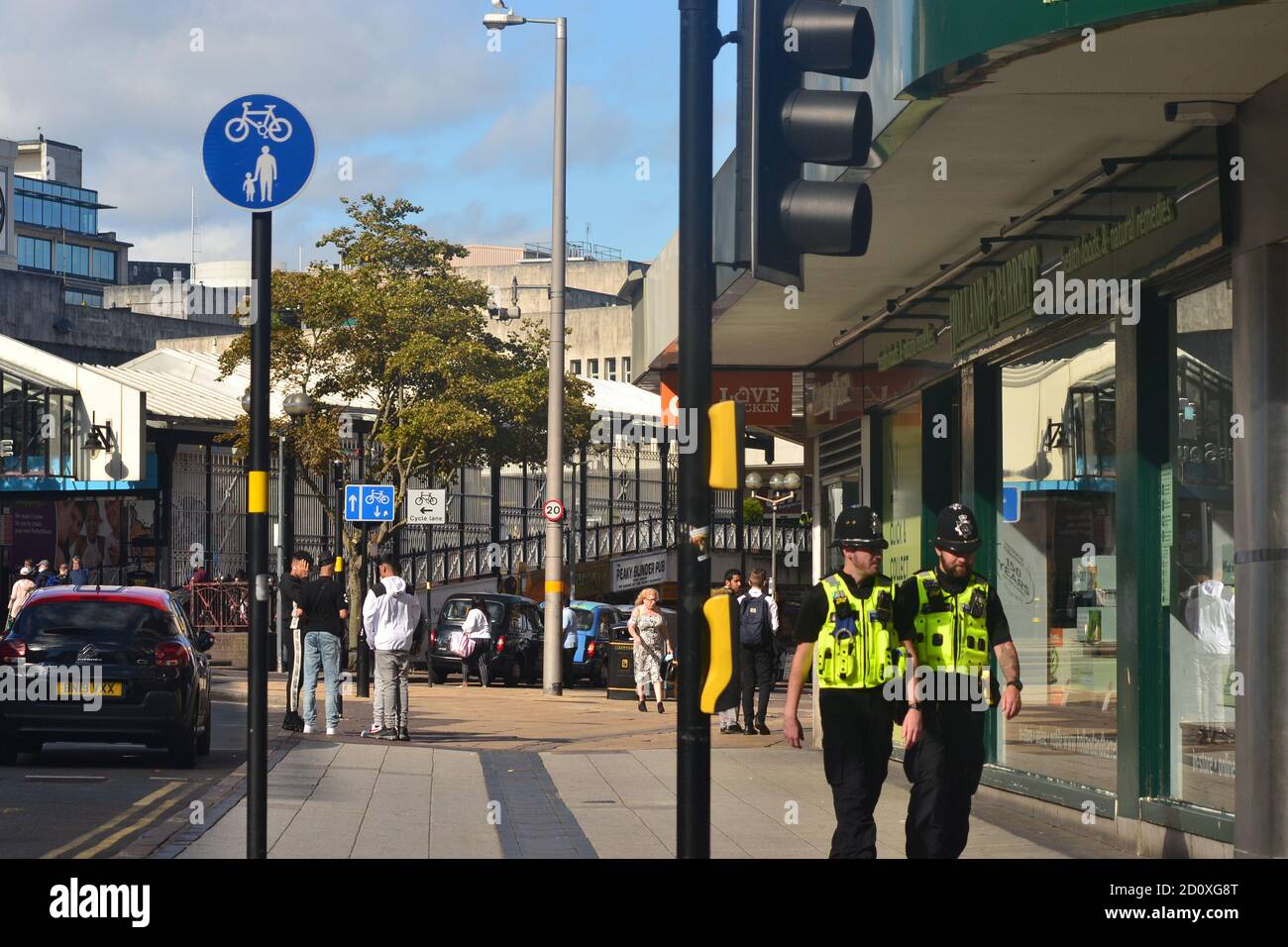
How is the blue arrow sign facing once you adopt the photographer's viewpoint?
facing the viewer

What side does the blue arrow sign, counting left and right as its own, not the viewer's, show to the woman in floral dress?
left

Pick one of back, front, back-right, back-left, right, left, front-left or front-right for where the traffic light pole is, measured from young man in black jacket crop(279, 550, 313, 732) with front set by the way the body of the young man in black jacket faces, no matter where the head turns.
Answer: right

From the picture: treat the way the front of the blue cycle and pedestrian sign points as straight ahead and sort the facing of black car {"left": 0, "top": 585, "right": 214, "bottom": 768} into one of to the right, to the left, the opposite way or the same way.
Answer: the opposite way

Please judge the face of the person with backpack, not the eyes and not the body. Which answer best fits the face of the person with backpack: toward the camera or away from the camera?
away from the camera

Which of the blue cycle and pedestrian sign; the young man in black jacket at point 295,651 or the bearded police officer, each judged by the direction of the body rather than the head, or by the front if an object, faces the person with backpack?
the young man in black jacket

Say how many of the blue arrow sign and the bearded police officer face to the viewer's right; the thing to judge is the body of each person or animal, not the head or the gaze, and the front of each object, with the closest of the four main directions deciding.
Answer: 0

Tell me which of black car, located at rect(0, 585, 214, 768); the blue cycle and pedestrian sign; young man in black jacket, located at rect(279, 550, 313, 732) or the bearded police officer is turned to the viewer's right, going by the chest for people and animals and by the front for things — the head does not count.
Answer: the young man in black jacket

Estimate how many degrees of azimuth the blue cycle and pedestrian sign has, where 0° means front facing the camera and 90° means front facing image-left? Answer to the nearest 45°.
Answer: approximately 0°

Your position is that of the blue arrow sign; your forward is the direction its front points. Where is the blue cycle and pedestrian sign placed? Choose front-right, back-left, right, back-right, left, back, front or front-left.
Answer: front

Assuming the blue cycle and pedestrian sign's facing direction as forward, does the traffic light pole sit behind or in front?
in front

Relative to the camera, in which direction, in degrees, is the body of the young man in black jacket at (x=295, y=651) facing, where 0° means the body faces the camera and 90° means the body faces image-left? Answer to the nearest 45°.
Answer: approximately 270°

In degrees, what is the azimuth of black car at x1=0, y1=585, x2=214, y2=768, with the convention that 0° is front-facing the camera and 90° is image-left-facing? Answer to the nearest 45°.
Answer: approximately 180°

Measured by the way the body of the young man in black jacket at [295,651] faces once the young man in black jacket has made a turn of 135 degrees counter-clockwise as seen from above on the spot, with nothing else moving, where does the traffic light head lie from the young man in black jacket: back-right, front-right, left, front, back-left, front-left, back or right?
back-left

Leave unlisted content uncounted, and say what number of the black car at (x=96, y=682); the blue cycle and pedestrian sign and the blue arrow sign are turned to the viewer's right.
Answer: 0
